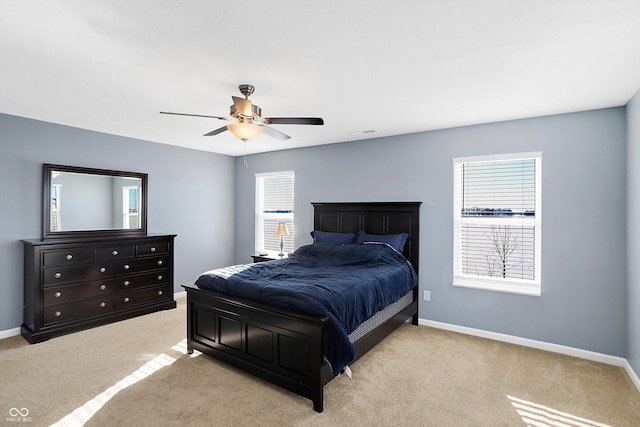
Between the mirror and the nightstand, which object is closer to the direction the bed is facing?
the mirror

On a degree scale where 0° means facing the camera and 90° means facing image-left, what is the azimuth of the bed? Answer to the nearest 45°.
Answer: approximately 45°

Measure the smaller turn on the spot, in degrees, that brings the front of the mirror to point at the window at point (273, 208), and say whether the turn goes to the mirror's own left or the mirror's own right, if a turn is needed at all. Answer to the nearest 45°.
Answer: approximately 45° to the mirror's own left

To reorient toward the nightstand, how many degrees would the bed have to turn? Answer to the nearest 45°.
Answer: approximately 135° to its right

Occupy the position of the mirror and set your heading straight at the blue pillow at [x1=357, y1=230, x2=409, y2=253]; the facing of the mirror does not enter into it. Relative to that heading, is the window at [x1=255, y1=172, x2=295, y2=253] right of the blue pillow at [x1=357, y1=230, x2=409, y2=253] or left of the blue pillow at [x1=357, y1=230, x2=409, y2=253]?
left

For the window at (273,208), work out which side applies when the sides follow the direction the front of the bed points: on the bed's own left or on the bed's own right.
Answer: on the bed's own right

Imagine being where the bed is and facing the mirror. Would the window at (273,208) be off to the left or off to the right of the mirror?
right

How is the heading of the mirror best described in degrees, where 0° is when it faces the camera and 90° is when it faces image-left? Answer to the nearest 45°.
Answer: approximately 315°
